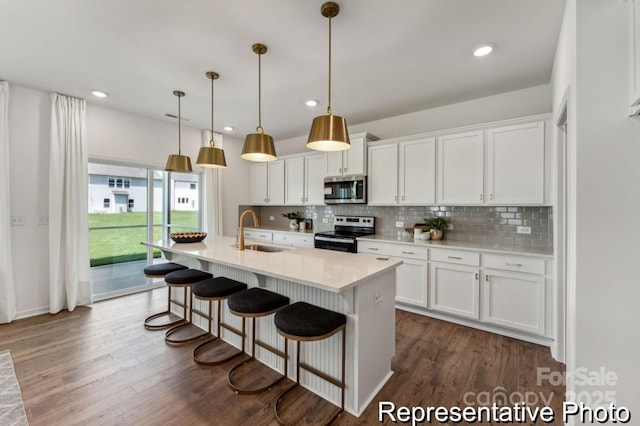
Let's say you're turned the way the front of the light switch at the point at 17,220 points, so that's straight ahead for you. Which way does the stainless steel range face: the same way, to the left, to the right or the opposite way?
to the right

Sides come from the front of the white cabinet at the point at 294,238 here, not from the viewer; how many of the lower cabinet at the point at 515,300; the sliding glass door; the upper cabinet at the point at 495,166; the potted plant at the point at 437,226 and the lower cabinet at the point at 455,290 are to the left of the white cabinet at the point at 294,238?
4

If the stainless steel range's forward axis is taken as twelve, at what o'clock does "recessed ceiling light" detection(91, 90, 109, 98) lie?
The recessed ceiling light is roughly at 1 o'clock from the stainless steel range.

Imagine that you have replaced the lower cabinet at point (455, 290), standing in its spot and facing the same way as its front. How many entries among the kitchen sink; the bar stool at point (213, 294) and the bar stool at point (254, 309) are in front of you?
3

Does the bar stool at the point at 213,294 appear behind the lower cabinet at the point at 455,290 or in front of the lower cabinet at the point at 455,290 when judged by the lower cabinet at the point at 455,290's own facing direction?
in front

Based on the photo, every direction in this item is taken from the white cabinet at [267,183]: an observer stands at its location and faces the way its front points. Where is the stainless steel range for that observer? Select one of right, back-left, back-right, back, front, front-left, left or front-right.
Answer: left

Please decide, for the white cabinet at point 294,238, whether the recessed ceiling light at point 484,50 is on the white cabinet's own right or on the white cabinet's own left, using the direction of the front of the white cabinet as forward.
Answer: on the white cabinet's own left

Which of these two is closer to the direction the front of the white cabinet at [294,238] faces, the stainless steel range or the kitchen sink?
the kitchen sink

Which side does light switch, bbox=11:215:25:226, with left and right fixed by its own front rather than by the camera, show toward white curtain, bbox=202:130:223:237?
left

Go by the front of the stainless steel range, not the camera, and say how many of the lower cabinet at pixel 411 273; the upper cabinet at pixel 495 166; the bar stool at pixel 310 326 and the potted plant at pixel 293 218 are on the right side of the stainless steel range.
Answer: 1

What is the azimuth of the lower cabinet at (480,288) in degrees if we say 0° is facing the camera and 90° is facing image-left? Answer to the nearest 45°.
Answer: approximately 45°

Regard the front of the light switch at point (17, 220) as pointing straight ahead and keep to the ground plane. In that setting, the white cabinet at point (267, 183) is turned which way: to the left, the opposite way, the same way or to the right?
to the right

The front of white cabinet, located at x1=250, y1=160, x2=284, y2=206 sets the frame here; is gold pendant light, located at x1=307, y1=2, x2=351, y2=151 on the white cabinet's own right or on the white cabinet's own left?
on the white cabinet's own left
